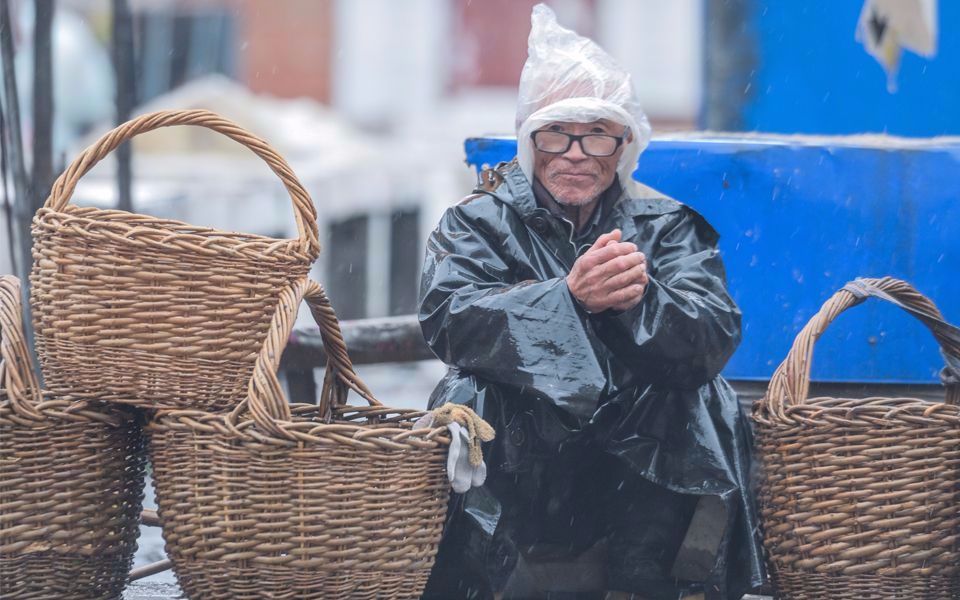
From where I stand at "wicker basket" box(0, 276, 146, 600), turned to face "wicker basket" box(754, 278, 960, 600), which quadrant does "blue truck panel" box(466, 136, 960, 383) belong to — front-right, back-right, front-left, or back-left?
front-left

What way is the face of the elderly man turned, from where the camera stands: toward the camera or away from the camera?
toward the camera

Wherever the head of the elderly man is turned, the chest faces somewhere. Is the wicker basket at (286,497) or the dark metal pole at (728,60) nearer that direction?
the wicker basket

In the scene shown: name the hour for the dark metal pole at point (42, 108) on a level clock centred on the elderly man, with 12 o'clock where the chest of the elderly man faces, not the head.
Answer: The dark metal pole is roughly at 4 o'clock from the elderly man.

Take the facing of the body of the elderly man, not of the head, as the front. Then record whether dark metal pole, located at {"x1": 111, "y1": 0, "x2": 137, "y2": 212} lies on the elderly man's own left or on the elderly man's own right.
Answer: on the elderly man's own right

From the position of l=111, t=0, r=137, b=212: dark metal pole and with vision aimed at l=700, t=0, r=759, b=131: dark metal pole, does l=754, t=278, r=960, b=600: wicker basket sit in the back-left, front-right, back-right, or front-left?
front-right

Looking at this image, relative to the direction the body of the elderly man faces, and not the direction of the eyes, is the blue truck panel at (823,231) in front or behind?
behind

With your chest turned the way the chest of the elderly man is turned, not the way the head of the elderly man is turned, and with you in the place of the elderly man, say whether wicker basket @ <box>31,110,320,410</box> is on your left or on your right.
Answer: on your right

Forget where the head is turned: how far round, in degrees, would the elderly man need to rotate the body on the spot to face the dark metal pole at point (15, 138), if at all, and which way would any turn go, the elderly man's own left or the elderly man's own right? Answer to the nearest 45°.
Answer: approximately 135° to the elderly man's own right

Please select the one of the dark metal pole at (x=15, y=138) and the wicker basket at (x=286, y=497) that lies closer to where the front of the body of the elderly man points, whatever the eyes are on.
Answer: the wicker basket

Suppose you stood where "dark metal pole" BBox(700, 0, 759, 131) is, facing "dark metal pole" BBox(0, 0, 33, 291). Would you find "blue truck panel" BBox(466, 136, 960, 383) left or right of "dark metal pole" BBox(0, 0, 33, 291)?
left

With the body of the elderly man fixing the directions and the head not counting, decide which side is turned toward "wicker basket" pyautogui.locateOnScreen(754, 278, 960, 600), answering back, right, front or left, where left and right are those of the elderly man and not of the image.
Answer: left

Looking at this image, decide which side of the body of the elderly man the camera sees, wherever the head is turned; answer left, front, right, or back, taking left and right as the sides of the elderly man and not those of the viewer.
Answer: front

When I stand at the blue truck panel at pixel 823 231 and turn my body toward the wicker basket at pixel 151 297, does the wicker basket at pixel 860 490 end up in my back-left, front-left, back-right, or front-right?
front-left
